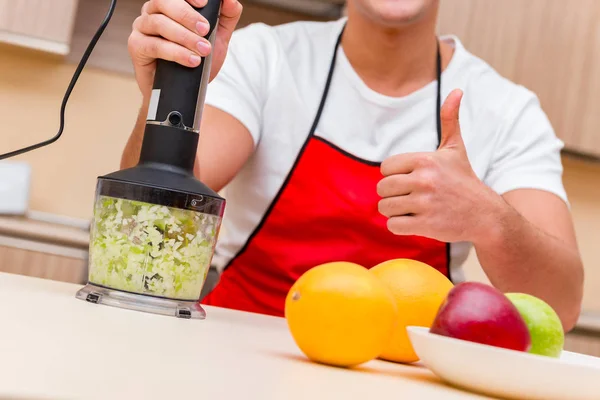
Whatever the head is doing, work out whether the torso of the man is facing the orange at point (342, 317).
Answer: yes

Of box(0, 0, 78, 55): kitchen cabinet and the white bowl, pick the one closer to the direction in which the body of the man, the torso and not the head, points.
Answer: the white bowl

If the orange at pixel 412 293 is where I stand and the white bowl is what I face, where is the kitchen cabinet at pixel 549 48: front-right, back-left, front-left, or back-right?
back-left

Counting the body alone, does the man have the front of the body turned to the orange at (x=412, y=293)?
yes

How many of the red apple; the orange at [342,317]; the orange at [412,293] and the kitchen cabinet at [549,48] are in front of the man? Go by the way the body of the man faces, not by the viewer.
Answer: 3

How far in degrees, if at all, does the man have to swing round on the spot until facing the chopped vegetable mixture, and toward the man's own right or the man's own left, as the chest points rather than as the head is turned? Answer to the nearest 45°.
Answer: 0° — they already face it

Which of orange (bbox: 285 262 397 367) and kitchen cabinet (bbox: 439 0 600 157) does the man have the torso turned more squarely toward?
the orange

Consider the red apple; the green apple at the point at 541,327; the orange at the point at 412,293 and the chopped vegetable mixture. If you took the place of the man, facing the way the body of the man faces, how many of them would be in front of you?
4

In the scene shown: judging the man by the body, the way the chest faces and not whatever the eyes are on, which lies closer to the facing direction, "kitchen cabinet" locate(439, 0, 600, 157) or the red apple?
the red apple

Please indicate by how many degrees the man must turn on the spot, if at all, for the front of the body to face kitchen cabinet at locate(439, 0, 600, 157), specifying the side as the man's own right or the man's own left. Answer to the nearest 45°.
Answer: approximately 135° to the man's own left

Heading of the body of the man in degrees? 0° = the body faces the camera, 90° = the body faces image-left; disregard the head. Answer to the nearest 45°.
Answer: approximately 0°
